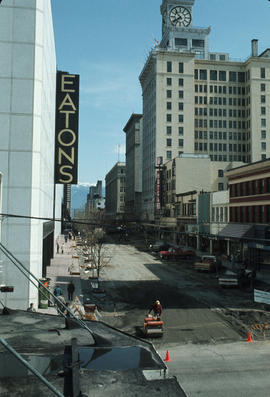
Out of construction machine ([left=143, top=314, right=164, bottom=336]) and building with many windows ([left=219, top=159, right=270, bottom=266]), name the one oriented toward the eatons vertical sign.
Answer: the building with many windows

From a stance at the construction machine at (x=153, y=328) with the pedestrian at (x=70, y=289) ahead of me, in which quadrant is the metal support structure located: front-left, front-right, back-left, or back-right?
back-left

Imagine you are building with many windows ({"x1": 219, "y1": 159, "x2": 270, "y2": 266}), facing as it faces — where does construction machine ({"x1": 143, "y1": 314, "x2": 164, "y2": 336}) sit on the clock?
The construction machine is roughly at 11 o'clock from the building with many windows.

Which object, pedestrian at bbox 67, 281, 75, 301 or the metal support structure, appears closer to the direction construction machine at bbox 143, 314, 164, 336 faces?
the metal support structure

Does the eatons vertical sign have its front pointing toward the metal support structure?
yes

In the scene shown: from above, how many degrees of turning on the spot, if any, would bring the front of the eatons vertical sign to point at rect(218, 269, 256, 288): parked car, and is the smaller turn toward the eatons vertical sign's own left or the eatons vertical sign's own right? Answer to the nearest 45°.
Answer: approximately 90° to the eatons vertical sign's own left

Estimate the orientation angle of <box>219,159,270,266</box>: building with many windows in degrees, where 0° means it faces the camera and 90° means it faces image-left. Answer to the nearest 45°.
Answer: approximately 45°

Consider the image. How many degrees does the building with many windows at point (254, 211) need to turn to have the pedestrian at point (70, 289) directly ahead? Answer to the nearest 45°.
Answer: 0° — it already faces them

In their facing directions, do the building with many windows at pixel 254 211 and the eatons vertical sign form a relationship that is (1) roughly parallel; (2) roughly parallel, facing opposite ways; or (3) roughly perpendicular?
roughly perpendicular

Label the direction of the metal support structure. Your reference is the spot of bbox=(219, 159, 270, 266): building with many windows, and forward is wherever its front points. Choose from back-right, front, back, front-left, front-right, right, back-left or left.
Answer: front-left
